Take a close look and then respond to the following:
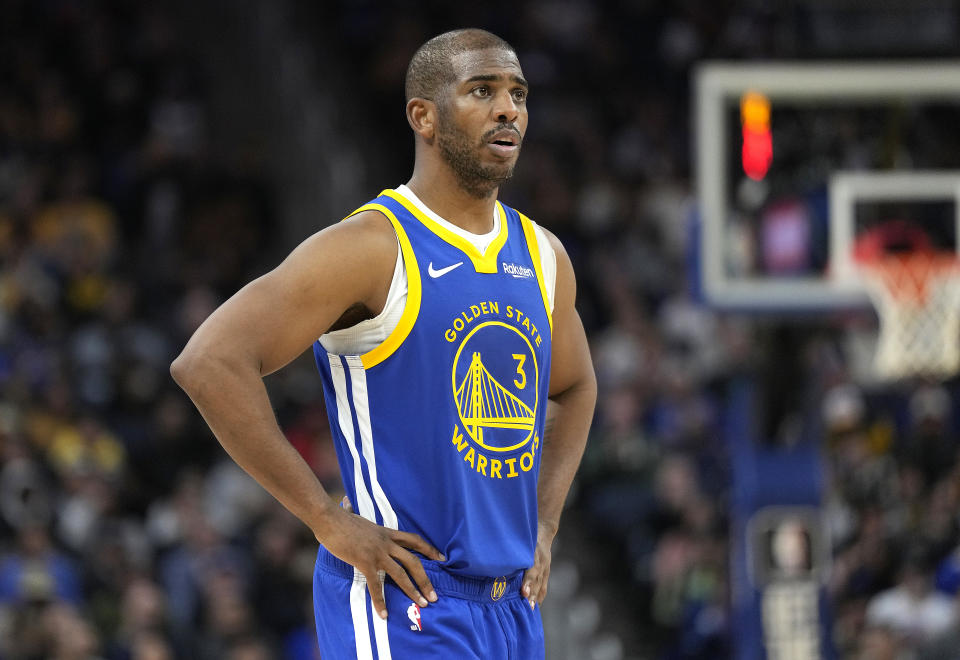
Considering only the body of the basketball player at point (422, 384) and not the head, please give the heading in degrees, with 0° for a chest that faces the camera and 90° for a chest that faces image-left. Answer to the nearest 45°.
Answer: approximately 315°

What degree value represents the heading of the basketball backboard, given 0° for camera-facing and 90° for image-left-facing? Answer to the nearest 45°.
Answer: approximately 0°

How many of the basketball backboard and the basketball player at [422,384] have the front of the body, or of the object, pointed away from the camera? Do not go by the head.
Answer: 0
